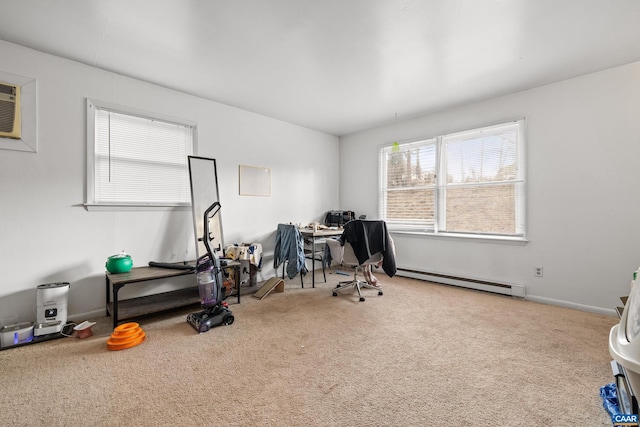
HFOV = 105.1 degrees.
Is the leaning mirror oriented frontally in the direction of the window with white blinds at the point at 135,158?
no

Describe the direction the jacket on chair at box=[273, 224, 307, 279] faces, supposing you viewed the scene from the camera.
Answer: facing away from the viewer and to the right of the viewer

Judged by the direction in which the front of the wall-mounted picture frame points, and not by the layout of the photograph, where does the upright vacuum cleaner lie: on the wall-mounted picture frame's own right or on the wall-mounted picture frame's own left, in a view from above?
on the wall-mounted picture frame's own right

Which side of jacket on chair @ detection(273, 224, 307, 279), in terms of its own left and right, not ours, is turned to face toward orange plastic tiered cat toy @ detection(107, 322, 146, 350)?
back

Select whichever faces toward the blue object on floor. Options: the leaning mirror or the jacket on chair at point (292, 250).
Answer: the leaning mirror

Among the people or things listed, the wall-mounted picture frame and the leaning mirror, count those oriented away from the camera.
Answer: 0

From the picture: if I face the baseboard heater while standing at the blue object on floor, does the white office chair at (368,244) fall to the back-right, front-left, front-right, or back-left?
front-left

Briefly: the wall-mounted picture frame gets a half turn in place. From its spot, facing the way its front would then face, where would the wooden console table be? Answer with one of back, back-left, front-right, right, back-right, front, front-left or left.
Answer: left

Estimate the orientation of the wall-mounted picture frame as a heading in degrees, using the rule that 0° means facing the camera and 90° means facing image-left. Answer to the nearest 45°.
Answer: approximately 315°

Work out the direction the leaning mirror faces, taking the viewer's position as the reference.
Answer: facing the viewer and to the right of the viewer

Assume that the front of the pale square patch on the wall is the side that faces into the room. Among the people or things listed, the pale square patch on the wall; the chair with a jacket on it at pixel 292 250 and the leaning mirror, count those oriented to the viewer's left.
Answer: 0

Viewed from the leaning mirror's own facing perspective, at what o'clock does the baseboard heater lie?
The baseboard heater is roughly at 11 o'clock from the leaning mirror.

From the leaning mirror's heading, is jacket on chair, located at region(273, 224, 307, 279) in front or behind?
in front

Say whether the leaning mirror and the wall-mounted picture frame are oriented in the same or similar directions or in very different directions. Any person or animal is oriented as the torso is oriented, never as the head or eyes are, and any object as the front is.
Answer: same or similar directions

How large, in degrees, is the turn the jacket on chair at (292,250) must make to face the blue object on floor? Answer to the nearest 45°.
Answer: approximately 90° to its right
